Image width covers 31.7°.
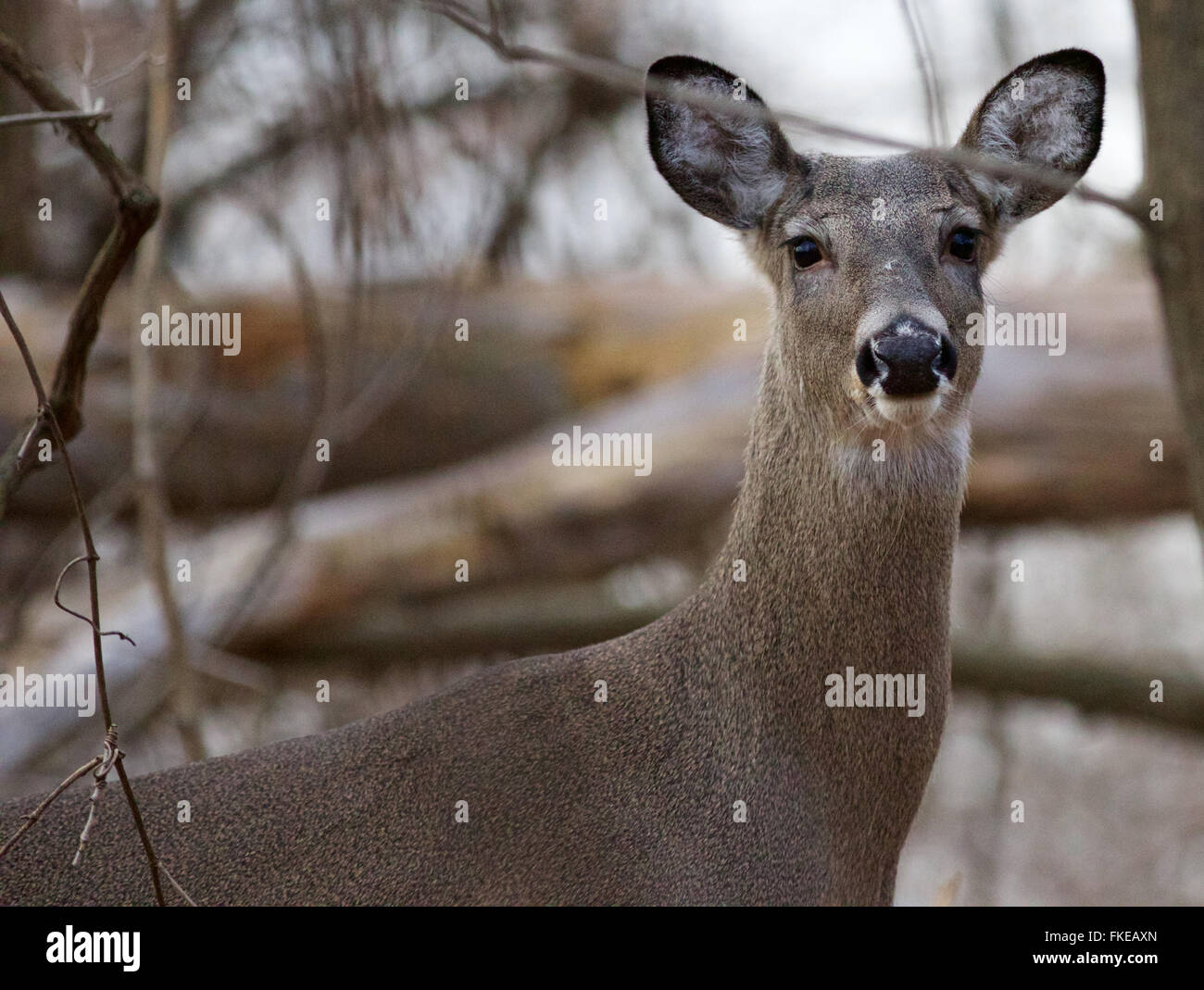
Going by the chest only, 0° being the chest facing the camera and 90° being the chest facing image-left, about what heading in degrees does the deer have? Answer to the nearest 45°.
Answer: approximately 270°

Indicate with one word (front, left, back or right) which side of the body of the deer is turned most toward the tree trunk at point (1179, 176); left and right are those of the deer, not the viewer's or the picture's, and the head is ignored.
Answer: front

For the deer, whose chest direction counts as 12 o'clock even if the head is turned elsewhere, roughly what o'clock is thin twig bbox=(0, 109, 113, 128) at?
The thin twig is roughly at 5 o'clock from the deer.

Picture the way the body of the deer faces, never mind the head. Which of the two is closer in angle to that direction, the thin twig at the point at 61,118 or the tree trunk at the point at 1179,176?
the tree trunk

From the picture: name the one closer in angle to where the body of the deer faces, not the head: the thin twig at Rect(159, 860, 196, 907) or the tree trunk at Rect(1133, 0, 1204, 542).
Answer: the tree trunk

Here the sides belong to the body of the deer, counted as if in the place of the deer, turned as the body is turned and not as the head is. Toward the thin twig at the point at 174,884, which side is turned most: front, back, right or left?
back
